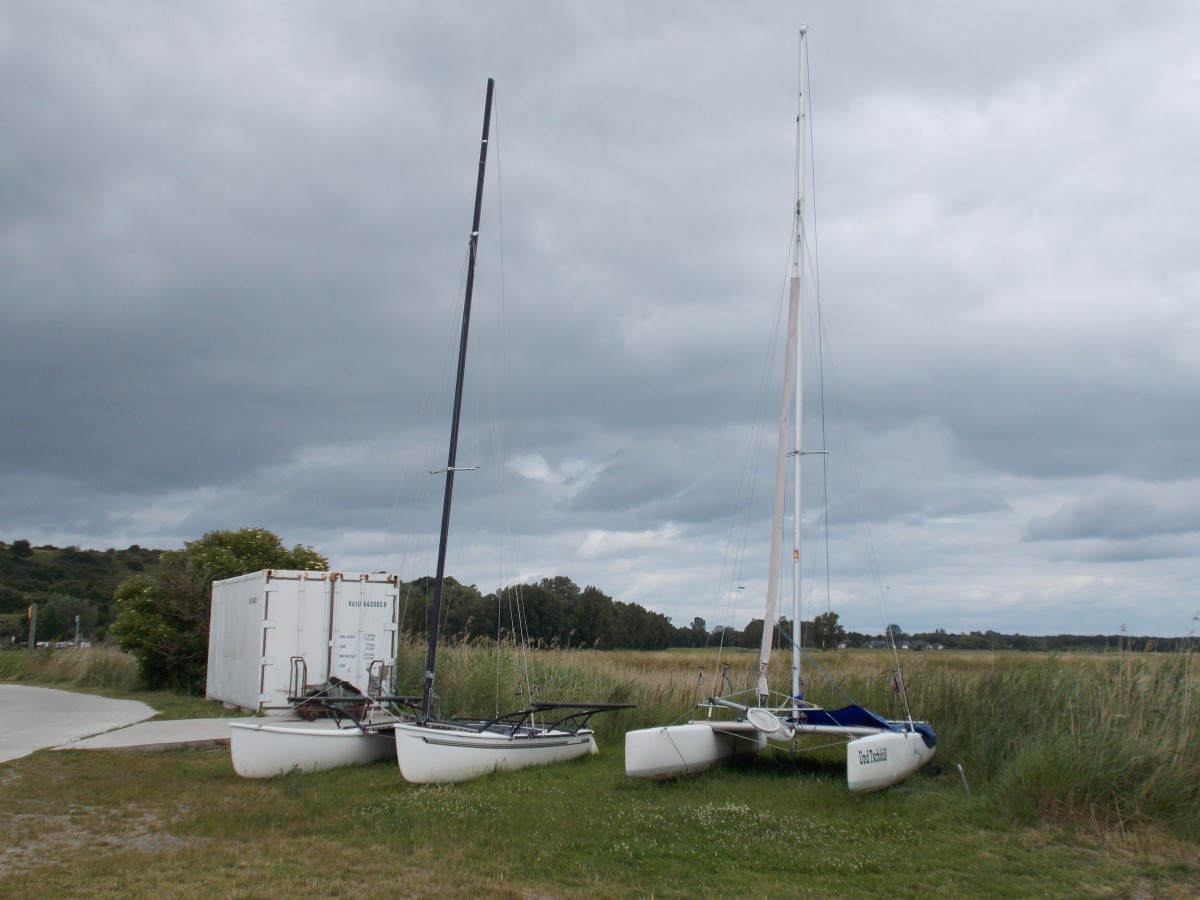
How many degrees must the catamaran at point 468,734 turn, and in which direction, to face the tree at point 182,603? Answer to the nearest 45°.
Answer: approximately 90° to its right

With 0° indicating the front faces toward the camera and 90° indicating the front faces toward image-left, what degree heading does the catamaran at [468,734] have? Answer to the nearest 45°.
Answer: approximately 45°
